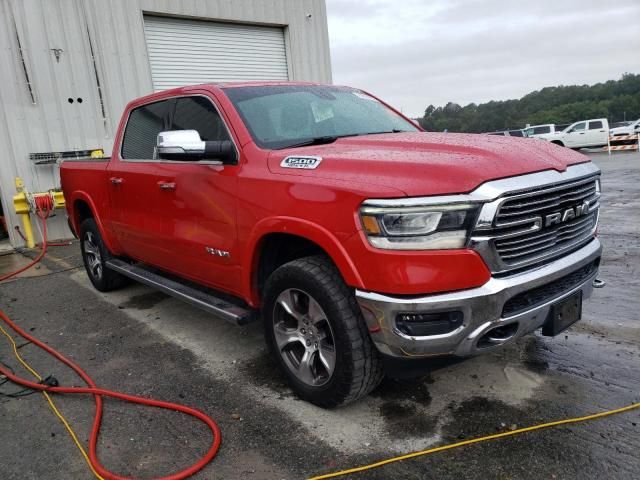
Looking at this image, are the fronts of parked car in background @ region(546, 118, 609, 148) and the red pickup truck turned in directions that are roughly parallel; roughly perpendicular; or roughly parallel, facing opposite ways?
roughly parallel, facing opposite ways

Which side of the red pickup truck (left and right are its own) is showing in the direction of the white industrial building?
back

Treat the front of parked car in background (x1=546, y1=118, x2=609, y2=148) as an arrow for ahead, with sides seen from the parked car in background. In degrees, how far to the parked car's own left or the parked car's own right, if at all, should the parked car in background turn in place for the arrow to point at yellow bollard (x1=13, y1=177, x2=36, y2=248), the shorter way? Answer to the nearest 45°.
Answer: approximately 90° to the parked car's own left

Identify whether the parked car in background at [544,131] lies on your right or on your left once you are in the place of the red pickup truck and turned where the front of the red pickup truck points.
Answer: on your left

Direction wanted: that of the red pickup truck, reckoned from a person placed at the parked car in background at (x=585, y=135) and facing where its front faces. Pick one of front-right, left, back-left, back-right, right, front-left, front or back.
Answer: left

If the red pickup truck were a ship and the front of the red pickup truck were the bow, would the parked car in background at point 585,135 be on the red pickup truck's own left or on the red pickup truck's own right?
on the red pickup truck's own left

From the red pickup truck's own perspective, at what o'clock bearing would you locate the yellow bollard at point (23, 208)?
The yellow bollard is roughly at 6 o'clock from the red pickup truck.

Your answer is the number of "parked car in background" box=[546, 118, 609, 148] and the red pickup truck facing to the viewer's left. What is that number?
1

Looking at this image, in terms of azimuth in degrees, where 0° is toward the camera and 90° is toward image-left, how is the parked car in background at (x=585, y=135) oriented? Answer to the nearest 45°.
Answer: approximately 90°
